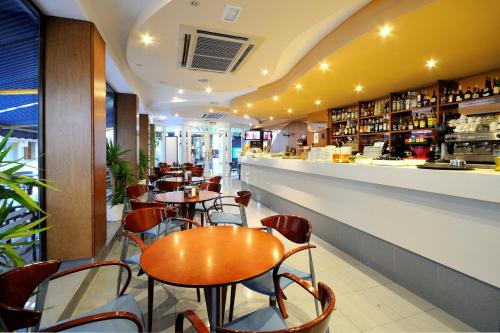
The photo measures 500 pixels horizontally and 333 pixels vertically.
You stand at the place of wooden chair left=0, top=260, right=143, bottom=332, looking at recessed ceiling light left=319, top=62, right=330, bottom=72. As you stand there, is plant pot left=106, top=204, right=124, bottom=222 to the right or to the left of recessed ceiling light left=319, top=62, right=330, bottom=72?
left

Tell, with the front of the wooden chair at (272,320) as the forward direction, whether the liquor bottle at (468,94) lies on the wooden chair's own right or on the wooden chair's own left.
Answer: on the wooden chair's own right

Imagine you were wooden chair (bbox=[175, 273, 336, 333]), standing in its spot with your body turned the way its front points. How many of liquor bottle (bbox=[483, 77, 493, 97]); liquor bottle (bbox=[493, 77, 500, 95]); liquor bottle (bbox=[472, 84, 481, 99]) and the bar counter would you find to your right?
4

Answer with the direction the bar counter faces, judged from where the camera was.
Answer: facing the viewer and to the left of the viewer

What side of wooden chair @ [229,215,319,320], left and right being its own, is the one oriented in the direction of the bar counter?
back

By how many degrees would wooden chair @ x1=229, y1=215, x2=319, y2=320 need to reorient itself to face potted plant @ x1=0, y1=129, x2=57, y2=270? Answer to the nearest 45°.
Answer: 0° — it already faces it

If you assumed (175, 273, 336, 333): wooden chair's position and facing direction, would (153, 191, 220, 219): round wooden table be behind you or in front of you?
in front

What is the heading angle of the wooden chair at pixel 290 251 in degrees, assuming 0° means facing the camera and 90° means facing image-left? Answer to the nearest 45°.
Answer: approximately 45°

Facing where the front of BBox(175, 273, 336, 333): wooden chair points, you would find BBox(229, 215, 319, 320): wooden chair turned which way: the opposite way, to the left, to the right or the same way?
to the left

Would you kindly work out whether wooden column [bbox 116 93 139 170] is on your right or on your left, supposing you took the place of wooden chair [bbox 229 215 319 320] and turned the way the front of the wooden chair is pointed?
on your right

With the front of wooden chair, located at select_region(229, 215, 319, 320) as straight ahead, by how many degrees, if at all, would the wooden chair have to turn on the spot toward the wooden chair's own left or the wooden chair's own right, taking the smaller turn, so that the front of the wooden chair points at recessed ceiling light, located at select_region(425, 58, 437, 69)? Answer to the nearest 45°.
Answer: approximately 180°

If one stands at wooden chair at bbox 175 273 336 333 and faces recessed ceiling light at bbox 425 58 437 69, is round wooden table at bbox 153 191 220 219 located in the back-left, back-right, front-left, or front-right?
front-left

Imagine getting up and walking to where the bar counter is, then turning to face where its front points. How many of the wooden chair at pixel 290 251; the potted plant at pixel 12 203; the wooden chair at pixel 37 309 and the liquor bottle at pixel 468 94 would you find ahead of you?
3

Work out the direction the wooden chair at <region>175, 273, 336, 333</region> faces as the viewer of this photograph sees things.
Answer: facing away from the viewer and to the left of the viewer

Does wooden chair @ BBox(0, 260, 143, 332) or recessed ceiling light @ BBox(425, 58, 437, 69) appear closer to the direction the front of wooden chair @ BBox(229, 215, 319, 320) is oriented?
the wooden chair

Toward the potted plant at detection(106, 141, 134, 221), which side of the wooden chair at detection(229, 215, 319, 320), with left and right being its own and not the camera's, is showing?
right

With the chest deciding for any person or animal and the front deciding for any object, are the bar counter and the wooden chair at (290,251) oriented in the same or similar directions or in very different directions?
same or similar directions
